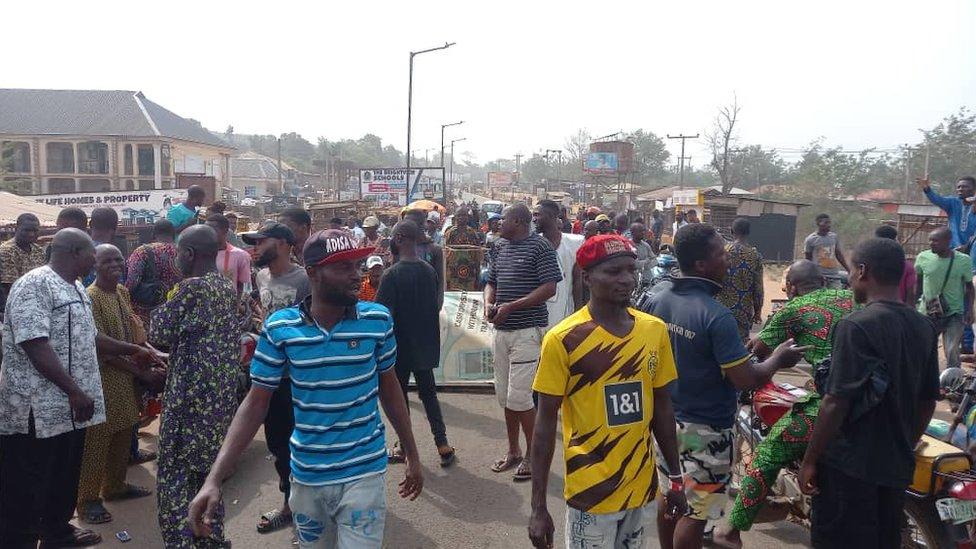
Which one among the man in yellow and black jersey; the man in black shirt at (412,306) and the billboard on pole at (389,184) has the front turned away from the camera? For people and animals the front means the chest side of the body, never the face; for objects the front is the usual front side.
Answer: the man in black shirt

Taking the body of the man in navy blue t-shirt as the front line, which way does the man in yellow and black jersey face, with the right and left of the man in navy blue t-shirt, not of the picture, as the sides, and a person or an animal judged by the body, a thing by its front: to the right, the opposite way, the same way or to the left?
to the right

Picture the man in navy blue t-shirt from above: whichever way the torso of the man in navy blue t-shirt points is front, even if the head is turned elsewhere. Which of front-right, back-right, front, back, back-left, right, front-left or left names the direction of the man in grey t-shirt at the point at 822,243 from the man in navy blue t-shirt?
front-left

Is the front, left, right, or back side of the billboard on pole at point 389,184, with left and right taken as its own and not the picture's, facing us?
front

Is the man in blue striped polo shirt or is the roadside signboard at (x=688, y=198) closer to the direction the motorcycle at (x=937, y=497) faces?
the roadside signboard

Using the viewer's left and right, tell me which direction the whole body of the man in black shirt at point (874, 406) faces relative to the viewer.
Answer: facing away from the viewer and to the left of the viewer

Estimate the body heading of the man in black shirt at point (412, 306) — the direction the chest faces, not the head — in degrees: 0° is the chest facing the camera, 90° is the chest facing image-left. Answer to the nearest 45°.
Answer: approximately 180°

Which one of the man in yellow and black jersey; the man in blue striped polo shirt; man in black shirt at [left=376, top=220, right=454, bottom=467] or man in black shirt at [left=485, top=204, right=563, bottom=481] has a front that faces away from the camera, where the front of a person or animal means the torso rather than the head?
man in black shirt at [left=376, top=220, right=454, bottom=467]

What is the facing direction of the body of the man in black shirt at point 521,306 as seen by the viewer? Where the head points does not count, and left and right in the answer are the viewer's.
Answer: facing the viewer and to the left of the viewer

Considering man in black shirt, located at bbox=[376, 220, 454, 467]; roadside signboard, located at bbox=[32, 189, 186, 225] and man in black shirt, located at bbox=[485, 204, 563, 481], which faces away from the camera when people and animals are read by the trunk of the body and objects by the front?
man in black shirt, located at bbox=[376, 220, 454, 467]

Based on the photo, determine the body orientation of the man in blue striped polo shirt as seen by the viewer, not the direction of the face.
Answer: toward the camera

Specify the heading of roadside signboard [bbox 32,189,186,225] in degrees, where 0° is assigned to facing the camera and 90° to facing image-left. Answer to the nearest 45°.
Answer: approximately 0°

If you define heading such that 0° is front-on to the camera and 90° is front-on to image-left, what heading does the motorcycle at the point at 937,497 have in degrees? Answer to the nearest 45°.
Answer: approximately 135°

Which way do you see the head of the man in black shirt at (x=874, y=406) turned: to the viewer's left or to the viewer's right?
to the viewer's left
